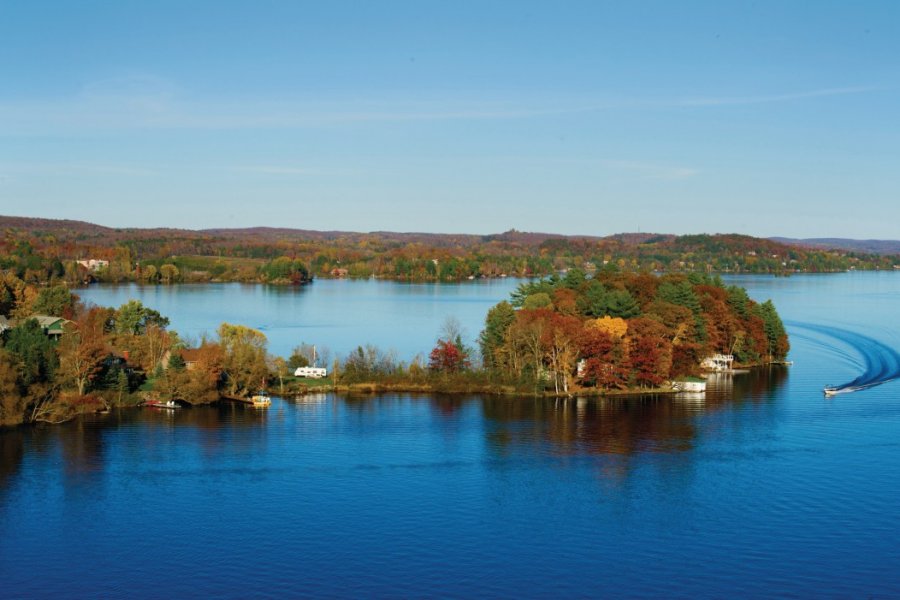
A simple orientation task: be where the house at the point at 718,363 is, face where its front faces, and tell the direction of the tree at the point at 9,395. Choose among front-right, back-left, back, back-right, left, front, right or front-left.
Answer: front-right

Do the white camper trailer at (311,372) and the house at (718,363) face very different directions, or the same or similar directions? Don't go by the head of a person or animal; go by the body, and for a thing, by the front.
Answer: same or similar directions

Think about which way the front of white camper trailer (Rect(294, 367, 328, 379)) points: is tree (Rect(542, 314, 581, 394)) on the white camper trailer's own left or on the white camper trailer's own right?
on the white camper trailer's own left

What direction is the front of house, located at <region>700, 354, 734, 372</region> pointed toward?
toward the camera

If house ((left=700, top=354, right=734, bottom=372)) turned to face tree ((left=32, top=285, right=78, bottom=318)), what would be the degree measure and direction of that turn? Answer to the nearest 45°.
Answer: approximately 90° to its right
